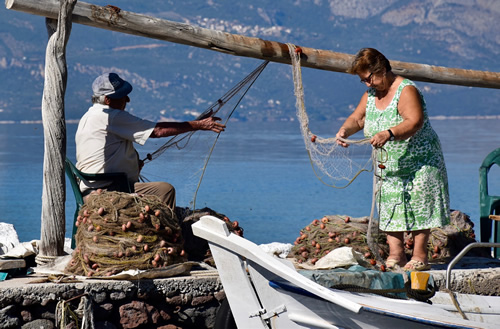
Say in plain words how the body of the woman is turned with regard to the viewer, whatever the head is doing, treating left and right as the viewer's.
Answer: facing the viewer and to the left of the viewer

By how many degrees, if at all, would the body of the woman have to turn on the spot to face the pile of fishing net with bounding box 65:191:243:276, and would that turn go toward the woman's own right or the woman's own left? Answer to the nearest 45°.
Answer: approximately 45° to the woman's own right

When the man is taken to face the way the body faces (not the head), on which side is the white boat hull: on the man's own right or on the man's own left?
on the man's own right

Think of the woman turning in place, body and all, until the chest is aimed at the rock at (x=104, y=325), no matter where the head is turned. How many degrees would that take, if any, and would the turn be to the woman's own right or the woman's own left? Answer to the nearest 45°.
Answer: approximately 45° to the woman's own right

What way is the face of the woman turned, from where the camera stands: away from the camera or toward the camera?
toward the camera

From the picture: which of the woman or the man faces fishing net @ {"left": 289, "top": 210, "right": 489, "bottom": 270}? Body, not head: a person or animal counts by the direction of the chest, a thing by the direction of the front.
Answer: the man

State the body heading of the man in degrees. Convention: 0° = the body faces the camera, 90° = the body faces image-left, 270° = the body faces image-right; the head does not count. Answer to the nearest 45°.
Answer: approximately 270°

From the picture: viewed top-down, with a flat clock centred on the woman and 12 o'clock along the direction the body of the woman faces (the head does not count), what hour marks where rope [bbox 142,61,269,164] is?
The rope is roughly at 2 o'clock from the woman.

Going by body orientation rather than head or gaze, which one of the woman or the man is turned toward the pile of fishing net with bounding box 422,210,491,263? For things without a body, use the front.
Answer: the man

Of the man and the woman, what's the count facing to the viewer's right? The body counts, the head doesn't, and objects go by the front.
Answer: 1
